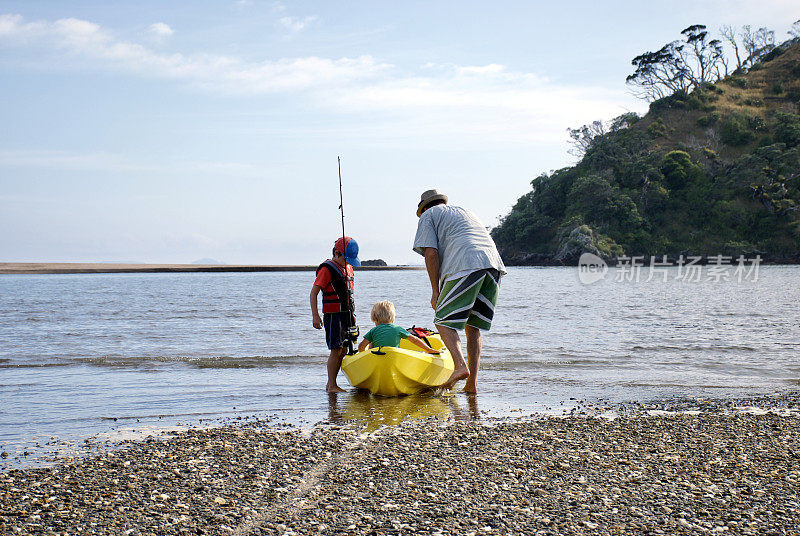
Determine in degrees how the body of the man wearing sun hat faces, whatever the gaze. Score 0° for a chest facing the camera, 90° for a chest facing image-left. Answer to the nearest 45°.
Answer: approximately 135°

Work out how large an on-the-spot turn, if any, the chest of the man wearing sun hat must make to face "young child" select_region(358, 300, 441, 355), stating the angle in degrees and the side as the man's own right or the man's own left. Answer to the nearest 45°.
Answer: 0° — they already face them

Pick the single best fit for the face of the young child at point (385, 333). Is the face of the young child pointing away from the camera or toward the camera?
away from the camera

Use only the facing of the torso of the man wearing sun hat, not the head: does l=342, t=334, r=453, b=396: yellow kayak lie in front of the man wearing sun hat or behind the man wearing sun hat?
in front

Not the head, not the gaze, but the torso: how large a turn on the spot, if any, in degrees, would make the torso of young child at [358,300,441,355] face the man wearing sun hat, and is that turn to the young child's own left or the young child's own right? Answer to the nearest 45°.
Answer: approximately 135° to the young child's own right

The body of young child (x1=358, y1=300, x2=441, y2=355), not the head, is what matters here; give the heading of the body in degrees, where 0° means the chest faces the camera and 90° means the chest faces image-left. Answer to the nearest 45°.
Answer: approximately 180°

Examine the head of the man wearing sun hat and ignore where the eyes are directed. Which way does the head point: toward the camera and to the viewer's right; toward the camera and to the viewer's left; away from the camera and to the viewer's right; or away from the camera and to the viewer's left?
away from the camera and to the viewer's left

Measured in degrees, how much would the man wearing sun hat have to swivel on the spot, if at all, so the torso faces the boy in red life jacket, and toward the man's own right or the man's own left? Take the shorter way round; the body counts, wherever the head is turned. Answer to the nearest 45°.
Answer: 0° — they already face them
